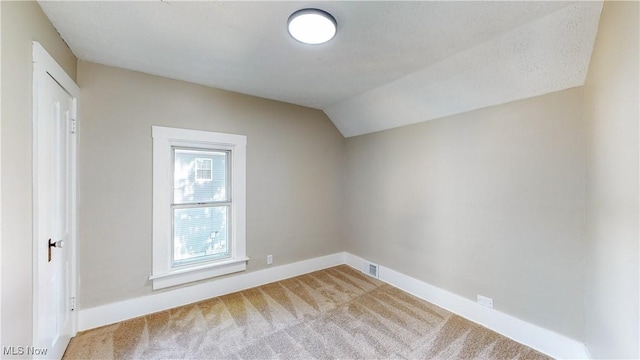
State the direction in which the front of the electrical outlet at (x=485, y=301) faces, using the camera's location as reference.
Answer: facing the viewer and to the left of the viewer

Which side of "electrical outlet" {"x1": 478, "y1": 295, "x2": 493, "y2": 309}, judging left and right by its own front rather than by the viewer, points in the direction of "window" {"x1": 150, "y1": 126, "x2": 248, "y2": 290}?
front

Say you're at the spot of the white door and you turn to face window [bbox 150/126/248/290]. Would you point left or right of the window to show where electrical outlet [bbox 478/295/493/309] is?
right

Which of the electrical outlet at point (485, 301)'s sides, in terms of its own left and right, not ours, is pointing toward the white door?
front
